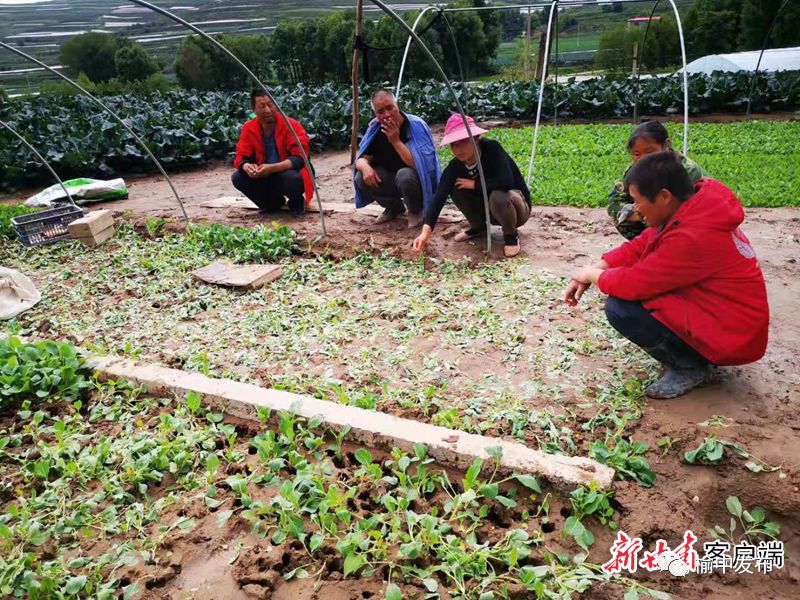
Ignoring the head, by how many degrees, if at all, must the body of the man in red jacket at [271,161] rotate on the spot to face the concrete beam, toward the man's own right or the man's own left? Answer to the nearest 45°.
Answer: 0° — they already face it

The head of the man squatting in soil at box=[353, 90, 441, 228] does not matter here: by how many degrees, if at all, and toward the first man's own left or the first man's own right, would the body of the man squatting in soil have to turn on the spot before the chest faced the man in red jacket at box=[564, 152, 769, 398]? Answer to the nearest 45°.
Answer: approximately 45° to the first man's own left

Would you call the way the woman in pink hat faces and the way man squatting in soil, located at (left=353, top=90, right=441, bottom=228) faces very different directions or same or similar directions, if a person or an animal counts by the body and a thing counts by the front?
same or similar directions

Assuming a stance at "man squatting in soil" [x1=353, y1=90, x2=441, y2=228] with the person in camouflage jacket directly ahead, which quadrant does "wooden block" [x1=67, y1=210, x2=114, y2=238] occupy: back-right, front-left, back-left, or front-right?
back-right

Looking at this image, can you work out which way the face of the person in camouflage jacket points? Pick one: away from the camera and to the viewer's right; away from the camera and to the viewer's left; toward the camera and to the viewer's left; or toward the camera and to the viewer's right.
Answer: toward the camera and to the viewer's left

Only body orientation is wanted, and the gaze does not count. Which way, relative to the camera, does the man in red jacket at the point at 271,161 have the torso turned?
toward the camera

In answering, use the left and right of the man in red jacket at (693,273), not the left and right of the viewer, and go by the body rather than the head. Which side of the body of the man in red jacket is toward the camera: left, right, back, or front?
left

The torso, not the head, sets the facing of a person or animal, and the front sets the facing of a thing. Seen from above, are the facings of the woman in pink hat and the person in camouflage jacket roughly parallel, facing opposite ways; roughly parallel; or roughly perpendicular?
roughly parallel

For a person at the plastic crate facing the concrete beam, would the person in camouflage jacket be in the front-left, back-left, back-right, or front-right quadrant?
front-left

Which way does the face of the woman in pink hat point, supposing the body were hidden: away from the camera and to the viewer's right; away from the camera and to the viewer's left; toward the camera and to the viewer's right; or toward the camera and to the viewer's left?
toward the camera and to the viewer's left

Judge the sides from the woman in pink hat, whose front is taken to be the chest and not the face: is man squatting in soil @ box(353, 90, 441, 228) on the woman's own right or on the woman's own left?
on the woman's own right

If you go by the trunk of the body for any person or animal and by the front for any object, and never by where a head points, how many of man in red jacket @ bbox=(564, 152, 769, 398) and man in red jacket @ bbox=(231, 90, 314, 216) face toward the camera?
1

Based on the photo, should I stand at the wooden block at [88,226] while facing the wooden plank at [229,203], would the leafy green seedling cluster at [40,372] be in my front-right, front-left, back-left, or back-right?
back-right

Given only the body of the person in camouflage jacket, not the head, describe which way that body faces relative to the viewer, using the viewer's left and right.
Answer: facing the viewer and to the left of the viewer

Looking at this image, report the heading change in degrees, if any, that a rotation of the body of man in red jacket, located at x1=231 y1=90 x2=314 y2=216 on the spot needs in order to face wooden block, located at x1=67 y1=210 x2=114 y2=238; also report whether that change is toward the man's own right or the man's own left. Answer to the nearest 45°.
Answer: approximately 90° to the man's own right

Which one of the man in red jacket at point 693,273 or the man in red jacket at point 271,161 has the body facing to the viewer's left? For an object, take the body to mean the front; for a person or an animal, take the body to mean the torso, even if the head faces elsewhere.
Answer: the man in red jacket at point 693,273
